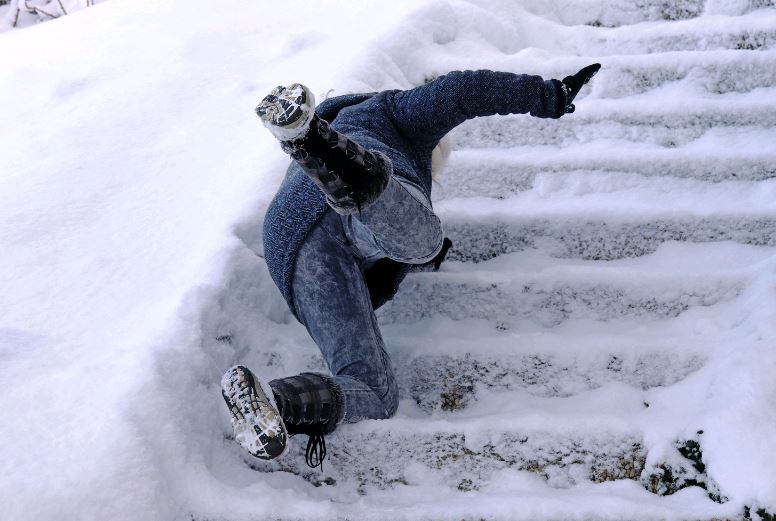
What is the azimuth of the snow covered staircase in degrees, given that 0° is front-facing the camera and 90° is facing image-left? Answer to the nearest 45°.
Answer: approximately 0°
